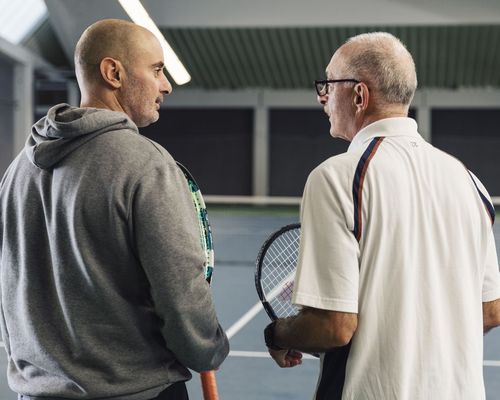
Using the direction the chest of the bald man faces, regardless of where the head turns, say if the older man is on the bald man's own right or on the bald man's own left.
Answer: on the bald man's own right

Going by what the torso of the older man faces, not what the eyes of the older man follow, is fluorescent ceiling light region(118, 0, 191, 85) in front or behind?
in front

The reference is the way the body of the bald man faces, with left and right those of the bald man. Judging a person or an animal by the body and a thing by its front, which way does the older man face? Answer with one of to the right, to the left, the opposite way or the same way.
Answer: to the left

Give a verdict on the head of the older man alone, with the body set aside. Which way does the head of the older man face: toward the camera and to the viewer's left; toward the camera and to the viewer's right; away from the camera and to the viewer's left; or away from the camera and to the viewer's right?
away from the camera and to the viewer's left

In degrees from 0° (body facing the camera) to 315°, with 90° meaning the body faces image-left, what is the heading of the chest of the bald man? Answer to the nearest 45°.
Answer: approximately 225°

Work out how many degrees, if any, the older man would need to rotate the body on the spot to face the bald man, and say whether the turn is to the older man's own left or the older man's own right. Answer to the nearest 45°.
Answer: approximately 45° to the older man's own left

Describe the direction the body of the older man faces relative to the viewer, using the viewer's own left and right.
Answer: facing away from the viewer and to the left of the viewer

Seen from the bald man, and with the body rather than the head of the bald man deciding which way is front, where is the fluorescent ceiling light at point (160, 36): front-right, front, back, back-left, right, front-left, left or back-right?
front-left

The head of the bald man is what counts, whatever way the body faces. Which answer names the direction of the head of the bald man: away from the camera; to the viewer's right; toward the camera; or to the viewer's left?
to the viewer's right
